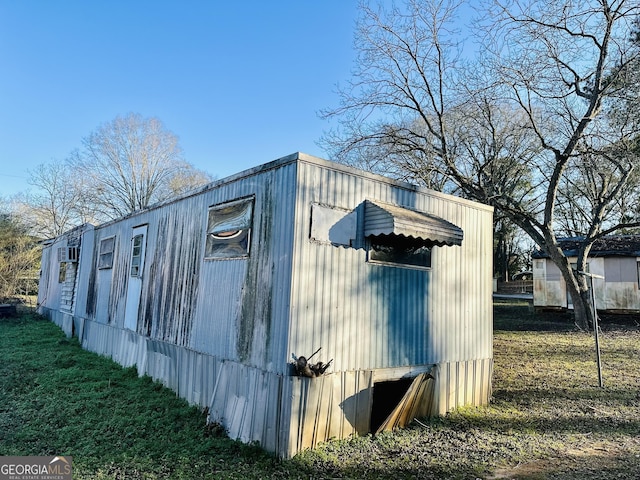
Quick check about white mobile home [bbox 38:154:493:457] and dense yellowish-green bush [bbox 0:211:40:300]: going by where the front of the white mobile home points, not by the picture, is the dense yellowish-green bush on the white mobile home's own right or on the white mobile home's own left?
on the white mobile home's own right

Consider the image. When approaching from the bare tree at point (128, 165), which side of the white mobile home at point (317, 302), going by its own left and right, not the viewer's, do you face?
right

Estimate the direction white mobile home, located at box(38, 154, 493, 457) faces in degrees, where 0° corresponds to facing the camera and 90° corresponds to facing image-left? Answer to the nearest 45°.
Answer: approximately 45°

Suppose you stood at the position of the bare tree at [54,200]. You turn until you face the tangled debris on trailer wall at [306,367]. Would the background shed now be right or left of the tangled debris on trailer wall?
left

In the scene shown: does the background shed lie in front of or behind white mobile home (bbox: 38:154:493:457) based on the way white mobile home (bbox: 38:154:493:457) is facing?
behind

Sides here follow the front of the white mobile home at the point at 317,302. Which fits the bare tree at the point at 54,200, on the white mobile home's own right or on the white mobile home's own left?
on the white mobile home's own right
